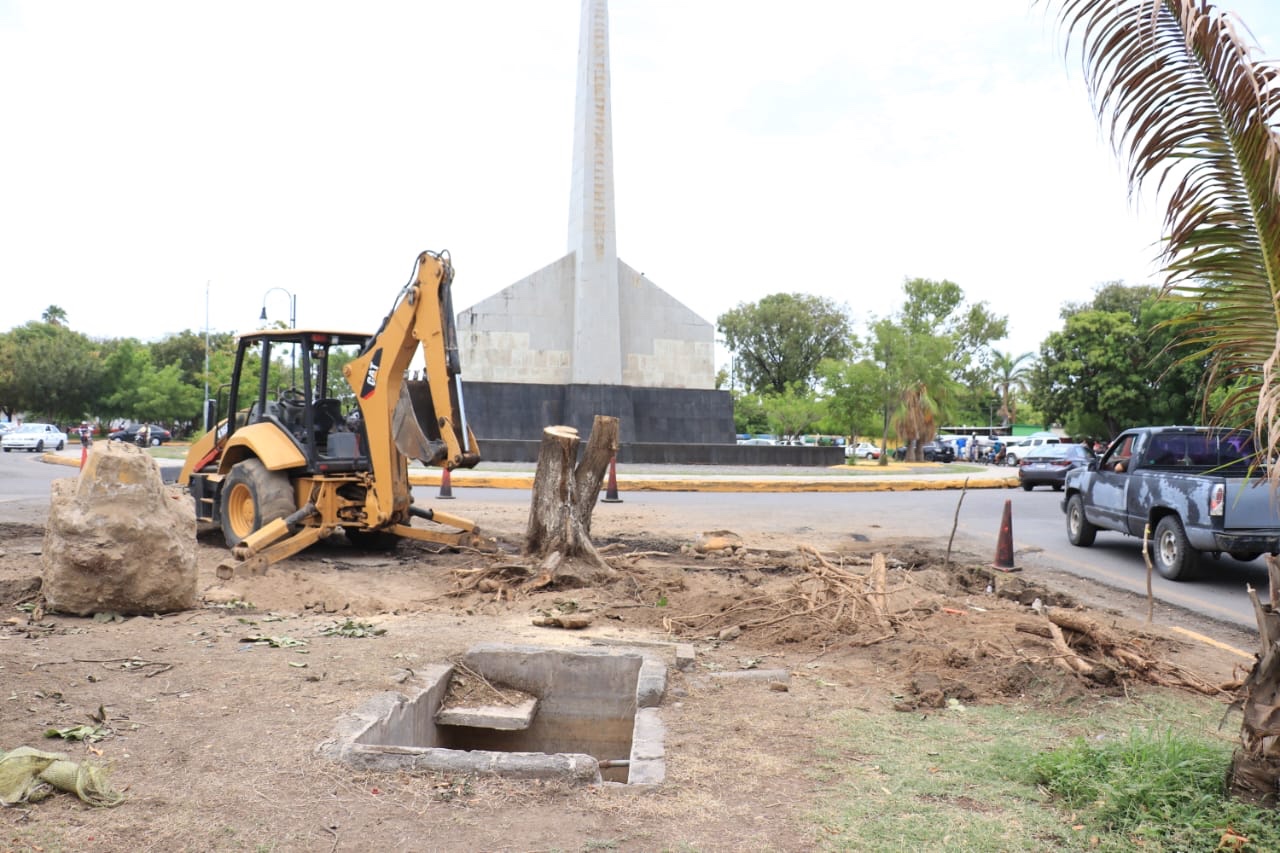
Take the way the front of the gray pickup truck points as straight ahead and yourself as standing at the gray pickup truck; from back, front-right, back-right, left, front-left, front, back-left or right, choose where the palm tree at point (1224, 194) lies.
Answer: back-left

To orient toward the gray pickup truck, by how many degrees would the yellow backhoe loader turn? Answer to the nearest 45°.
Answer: approximately 135° to its right

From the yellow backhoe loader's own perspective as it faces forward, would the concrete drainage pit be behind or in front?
behind

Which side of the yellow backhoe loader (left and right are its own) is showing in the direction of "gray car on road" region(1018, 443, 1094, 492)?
right

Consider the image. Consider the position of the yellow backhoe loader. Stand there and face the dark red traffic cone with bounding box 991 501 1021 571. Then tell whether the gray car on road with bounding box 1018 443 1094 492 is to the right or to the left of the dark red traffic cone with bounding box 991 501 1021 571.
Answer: left

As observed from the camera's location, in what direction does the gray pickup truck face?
facing away from the viewer and to the left of the viewer

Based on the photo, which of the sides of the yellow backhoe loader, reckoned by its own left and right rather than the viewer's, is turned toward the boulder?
left

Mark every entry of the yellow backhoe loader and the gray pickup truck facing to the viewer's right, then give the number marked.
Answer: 0

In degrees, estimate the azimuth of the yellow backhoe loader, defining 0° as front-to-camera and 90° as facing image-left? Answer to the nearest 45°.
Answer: approximately 135°

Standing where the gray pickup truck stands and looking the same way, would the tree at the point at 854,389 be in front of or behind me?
in front

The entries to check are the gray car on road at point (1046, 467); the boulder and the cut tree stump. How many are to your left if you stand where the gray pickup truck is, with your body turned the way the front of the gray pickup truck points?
2

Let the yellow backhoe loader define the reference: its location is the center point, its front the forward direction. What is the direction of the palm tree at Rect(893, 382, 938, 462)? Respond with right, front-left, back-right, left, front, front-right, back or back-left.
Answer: right

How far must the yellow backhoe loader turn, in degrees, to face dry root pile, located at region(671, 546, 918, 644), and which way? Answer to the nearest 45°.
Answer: approximately 180°

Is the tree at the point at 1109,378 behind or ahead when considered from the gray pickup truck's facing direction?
ahead
